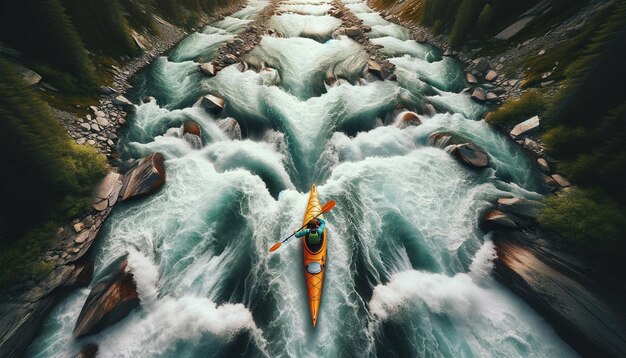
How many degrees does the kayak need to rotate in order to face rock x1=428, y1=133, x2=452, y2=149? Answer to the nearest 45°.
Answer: approximately 45° to its right

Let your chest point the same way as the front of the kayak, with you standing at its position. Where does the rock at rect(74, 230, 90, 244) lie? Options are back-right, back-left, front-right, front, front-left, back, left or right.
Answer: left

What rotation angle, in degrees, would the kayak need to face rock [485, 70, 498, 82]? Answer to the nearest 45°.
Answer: approximately 45° to its right

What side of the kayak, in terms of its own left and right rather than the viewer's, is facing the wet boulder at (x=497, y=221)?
right

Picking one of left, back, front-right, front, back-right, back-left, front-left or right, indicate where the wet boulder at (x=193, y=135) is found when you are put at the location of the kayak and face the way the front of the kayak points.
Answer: front-left

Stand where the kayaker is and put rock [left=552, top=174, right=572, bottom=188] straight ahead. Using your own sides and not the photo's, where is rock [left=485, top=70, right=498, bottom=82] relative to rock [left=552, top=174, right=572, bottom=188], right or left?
left

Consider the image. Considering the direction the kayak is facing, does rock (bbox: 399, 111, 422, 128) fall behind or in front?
in front

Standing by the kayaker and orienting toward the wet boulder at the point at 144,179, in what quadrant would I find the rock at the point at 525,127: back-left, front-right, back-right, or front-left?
back-right

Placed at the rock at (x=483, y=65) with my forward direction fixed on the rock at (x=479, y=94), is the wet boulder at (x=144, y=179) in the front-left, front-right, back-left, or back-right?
front-right

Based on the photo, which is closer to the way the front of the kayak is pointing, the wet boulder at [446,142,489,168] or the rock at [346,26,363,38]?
the rock

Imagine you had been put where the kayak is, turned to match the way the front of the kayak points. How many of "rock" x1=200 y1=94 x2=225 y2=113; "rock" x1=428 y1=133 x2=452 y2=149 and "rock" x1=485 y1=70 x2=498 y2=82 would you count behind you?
0

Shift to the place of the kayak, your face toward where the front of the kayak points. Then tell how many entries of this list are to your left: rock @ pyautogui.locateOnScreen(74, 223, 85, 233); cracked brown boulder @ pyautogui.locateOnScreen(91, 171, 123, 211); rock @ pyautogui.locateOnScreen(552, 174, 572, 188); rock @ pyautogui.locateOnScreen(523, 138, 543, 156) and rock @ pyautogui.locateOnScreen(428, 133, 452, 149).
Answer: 2

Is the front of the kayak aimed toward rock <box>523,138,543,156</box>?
no

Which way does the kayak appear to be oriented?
away from the camera

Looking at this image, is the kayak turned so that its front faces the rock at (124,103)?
no

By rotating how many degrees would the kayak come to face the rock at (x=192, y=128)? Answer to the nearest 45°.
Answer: approximately 45° to its left

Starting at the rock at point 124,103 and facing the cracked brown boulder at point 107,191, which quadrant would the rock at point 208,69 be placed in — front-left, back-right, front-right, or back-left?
back-left

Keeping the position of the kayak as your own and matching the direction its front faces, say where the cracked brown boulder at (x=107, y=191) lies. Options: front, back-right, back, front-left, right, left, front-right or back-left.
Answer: left

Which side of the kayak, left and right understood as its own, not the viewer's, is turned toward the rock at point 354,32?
front

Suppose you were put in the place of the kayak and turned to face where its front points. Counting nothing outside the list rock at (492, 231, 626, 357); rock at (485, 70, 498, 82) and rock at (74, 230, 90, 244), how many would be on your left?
1
